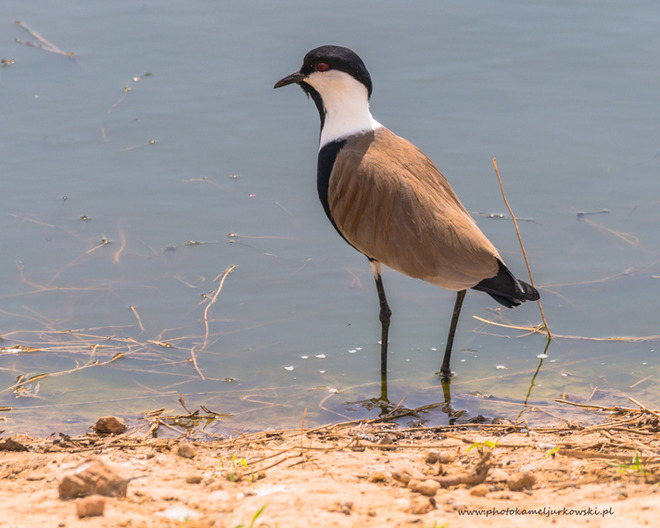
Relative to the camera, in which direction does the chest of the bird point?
to the viewer's left

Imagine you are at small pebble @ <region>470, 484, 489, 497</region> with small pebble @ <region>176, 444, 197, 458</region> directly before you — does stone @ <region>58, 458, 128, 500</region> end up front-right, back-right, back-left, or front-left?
front-left

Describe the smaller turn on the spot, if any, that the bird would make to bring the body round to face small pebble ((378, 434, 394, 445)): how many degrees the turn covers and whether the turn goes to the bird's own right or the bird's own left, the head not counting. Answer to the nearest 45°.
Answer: approximately 90° to the bird's own left

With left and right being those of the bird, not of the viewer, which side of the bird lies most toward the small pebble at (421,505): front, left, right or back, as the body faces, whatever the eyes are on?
left

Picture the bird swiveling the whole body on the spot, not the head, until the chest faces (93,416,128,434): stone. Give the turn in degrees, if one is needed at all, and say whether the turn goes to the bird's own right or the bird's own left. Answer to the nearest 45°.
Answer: approximately 45° to the bird's own left

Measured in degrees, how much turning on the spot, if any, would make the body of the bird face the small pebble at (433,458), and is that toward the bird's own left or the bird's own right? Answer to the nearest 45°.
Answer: approximately 90° to the bird's own left

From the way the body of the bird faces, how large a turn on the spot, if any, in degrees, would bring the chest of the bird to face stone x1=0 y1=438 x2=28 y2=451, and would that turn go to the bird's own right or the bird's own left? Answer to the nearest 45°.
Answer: approximately 45° to the bird's own left

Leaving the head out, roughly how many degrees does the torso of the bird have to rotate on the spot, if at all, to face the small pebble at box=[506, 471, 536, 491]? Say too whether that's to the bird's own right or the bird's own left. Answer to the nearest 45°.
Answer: approximately 90° to the bird's own left

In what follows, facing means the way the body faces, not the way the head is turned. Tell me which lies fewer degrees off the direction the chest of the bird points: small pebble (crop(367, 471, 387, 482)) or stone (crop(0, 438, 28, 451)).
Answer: the stone

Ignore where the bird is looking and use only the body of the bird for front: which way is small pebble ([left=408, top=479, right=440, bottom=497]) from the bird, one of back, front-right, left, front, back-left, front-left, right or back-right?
left

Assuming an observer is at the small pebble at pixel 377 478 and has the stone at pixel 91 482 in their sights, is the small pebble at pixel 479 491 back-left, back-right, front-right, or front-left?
back-left

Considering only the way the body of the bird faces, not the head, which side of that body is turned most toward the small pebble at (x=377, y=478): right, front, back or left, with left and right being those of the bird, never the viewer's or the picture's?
left

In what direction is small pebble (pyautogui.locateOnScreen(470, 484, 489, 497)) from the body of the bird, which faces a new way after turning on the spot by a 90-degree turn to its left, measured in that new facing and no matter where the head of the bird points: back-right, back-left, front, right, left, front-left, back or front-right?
front
